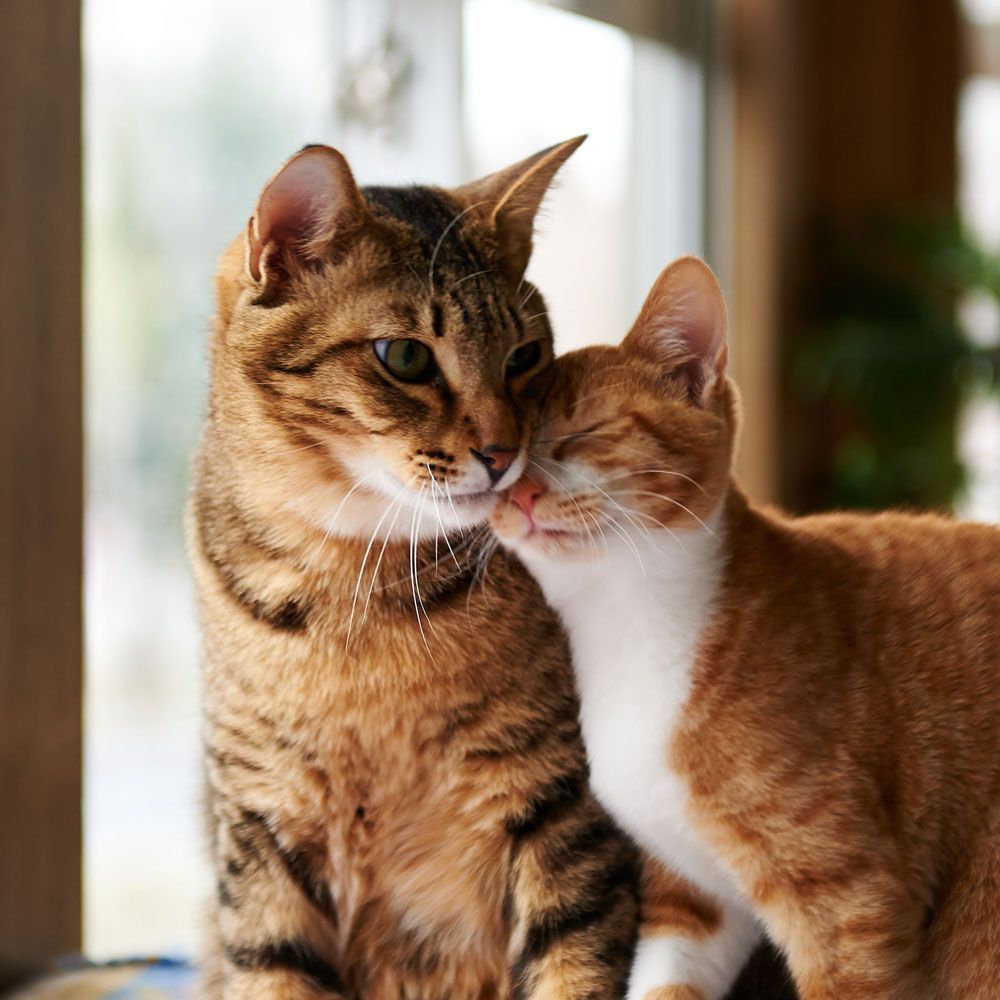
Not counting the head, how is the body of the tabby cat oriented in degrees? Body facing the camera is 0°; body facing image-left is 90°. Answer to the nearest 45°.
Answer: approximately 0°
